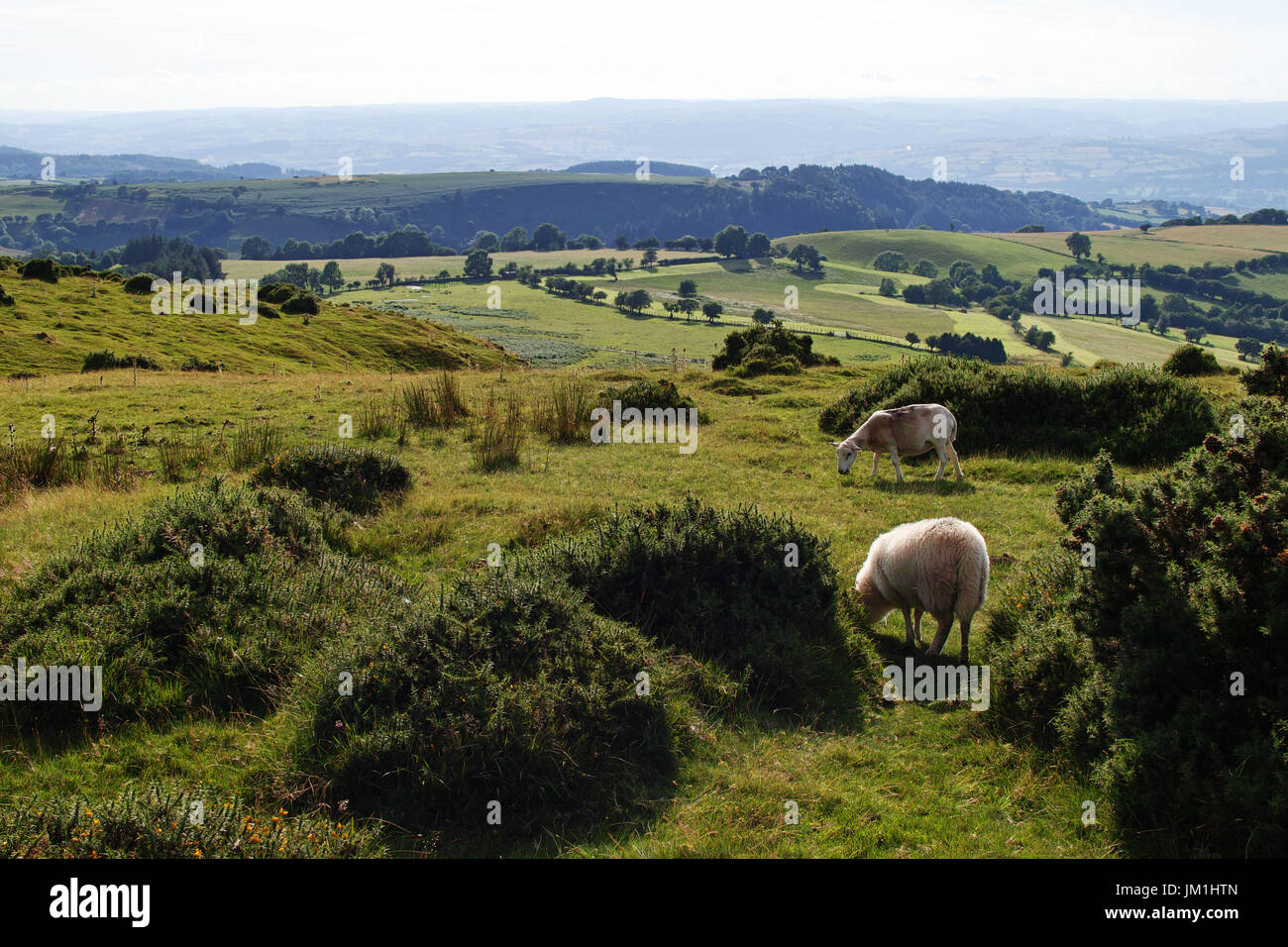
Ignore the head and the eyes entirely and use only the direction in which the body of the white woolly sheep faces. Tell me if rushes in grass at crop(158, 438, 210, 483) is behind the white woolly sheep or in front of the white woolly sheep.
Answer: in front

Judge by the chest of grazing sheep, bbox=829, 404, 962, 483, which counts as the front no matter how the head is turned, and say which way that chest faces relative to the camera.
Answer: to the viewer's left

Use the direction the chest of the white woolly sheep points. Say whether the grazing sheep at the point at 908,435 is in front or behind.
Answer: in front

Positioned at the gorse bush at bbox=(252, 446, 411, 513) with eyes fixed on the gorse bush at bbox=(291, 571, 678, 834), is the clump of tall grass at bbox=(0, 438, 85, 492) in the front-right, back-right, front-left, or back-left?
back-right

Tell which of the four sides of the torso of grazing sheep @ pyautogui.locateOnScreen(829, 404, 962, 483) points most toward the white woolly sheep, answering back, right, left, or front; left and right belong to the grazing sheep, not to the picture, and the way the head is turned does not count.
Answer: left

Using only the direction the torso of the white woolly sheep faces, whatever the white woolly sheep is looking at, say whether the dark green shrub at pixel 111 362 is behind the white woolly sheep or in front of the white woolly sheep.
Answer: in front

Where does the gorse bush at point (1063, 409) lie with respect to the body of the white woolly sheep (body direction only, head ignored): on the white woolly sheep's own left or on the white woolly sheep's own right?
on the white woolly sheep's own right

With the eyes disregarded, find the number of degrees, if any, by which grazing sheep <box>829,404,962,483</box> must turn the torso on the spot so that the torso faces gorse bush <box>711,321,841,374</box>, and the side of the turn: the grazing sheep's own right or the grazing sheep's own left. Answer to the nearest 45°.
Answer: approximately 90° to the grazing sheep's own right

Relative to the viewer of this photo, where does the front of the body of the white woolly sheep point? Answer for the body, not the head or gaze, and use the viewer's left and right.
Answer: facing away from the viewer and to the left of the viewer
